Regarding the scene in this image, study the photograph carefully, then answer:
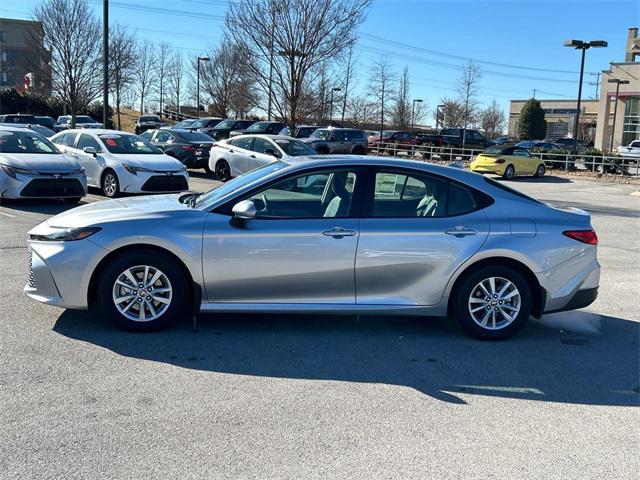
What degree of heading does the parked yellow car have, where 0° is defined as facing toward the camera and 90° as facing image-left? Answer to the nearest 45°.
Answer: approximately 225°

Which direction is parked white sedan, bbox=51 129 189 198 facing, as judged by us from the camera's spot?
facing the viewer and to the right of the viewer

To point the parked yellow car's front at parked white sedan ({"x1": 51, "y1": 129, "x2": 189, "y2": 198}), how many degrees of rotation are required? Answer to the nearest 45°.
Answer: approximately 180°

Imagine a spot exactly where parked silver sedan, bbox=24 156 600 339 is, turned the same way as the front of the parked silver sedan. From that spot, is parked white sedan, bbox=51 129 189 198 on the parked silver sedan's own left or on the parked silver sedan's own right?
on the parked silver sedan's own right

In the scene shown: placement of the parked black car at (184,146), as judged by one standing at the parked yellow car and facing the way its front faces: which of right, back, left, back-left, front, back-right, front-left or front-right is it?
back

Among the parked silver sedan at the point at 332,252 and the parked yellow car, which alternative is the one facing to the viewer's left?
the parked silver sedan

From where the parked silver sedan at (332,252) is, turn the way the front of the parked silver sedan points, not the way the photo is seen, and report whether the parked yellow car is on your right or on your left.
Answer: on your right

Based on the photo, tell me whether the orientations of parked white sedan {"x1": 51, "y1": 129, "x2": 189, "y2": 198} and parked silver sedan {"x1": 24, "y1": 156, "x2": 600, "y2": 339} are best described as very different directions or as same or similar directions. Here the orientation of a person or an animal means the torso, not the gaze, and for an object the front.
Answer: very different directions

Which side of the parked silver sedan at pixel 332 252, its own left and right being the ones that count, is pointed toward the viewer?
left

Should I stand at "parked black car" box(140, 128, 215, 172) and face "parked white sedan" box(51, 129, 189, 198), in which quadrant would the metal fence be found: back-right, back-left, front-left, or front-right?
back-left
